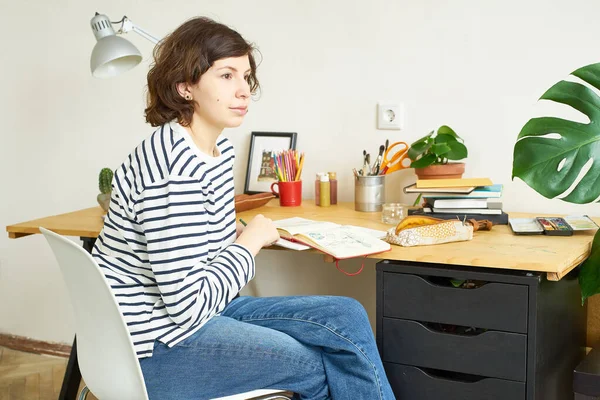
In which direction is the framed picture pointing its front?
toward the camera

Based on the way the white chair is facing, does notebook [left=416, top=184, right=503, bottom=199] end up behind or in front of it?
in front

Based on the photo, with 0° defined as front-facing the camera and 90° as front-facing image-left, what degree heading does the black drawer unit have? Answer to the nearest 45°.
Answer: approximately 45°

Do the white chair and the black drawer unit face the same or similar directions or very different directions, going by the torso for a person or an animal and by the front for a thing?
very different directions

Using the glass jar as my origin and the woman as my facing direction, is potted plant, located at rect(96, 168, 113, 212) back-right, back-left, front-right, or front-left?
front-right

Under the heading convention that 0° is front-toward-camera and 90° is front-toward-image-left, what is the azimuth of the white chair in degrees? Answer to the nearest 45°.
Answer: approximately 270°

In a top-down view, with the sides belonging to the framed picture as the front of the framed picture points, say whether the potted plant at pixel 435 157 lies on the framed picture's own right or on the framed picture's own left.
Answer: on the framed picture's own left

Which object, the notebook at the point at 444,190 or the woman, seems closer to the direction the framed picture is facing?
the woman

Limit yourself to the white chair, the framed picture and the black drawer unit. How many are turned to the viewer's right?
1

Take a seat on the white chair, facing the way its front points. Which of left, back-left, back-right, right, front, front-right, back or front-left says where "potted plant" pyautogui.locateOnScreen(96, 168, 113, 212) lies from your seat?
left

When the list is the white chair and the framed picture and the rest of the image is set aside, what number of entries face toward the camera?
1

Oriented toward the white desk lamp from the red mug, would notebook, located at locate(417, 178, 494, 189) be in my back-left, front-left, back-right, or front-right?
back-left

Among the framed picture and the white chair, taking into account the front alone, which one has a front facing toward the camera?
the framed picture
